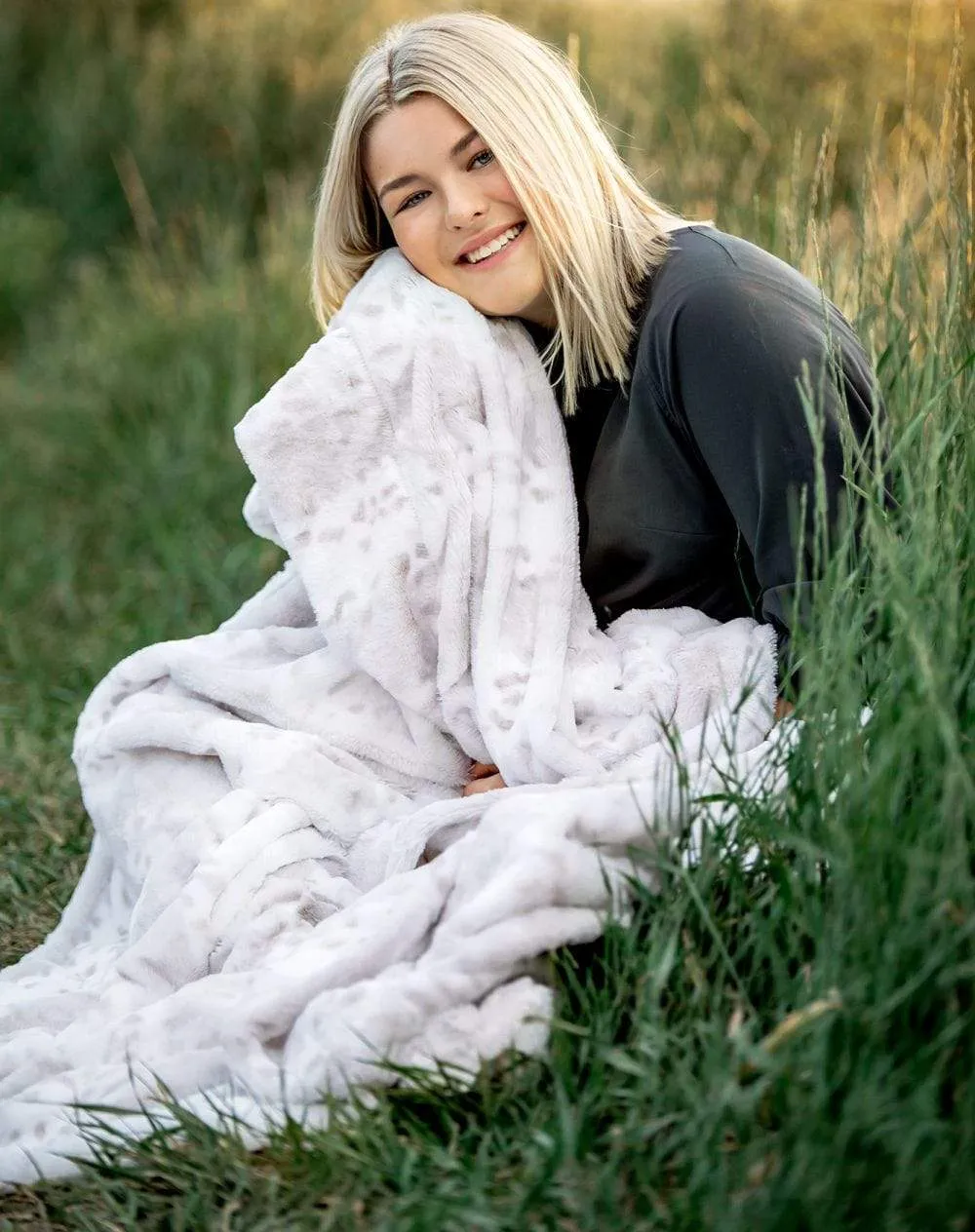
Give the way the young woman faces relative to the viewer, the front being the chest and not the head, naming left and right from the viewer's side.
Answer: facing the viewer and to the left of the viewer
